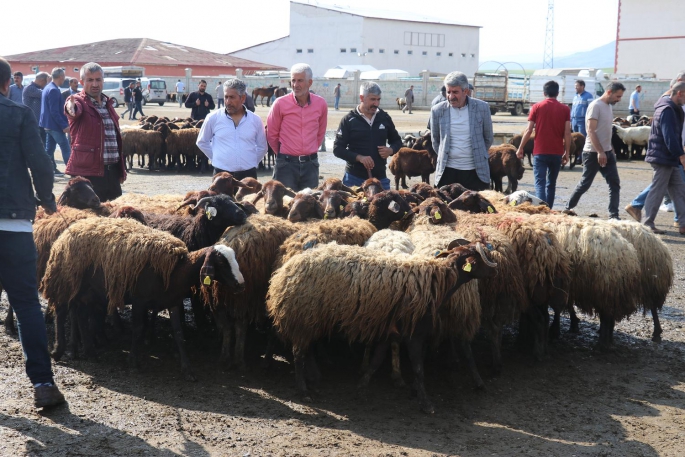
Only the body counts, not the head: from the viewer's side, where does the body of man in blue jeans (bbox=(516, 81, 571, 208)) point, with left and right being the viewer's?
facing away from the viewer

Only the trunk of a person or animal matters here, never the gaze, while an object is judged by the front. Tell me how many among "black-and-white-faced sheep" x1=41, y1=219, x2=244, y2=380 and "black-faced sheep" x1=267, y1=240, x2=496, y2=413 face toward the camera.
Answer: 0

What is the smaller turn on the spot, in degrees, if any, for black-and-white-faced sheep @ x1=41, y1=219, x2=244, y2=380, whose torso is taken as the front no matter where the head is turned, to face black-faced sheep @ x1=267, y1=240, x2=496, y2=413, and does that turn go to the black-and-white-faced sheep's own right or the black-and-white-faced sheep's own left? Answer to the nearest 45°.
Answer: approximately 45° to the black-and-white-faced sheep's own right

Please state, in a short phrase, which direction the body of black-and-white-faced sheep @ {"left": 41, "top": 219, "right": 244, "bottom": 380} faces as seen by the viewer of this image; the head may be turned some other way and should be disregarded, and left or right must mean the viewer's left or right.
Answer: facing to the right of the viewer

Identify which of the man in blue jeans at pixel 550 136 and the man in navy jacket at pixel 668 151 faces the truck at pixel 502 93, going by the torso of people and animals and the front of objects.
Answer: the man in blue jeans

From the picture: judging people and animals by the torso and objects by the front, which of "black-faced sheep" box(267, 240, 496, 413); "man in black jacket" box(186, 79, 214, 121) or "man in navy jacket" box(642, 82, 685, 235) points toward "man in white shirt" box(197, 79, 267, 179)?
the man in black jacket

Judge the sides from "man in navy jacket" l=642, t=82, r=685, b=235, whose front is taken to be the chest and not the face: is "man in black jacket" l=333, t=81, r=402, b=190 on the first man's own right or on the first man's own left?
on the first man's own right

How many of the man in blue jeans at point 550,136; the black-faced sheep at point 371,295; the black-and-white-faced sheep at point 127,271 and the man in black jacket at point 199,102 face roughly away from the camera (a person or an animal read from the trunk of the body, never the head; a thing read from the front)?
1

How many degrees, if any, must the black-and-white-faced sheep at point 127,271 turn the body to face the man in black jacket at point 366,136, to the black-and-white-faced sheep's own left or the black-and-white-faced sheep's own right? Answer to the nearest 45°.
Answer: approximately 45° to the black-and-white-faced sheep's own left

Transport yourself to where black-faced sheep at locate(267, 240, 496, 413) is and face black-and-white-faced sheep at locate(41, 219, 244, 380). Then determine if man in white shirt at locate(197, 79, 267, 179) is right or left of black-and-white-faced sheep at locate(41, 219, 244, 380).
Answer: right

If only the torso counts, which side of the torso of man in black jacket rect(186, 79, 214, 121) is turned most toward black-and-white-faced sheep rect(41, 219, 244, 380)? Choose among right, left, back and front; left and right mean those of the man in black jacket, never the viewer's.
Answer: front

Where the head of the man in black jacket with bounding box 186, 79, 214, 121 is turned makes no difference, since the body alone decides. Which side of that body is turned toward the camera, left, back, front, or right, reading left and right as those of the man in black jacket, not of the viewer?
front

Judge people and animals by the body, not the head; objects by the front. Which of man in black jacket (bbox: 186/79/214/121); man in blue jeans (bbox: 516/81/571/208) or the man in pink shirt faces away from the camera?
the man in blue jeans

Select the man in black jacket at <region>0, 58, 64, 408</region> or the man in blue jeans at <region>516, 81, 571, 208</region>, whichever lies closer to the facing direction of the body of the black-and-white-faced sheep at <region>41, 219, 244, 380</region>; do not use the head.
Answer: the man in blue jeans

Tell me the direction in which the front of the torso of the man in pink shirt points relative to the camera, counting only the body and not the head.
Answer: toward the camera

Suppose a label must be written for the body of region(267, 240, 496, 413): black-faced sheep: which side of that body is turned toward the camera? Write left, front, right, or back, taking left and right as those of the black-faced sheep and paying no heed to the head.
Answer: right
